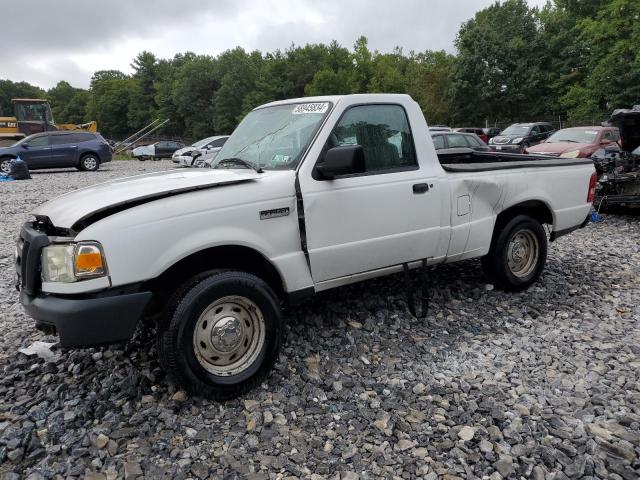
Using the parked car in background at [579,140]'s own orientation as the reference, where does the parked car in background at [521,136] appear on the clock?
the parked car in background at [521,136] is roughly at 4 o'clock from the parked car in background at [579,140].

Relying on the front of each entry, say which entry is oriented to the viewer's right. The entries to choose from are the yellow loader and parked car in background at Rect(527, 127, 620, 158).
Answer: the yellow loader

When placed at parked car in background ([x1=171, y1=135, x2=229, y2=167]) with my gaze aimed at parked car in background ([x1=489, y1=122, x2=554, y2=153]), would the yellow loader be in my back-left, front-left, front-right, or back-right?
back-left

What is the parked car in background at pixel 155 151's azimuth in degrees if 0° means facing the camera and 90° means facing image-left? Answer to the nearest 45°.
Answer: approximately 45°

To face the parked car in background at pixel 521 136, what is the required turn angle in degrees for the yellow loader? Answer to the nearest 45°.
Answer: approximately 45° to its right

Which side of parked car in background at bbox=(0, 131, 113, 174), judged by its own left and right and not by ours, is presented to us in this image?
left

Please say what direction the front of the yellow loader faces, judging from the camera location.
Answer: facing to the right of the viewer

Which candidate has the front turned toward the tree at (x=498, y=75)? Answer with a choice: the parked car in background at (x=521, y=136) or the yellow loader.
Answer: the yellow loader

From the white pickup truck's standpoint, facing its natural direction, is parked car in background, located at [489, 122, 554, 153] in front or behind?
behind
